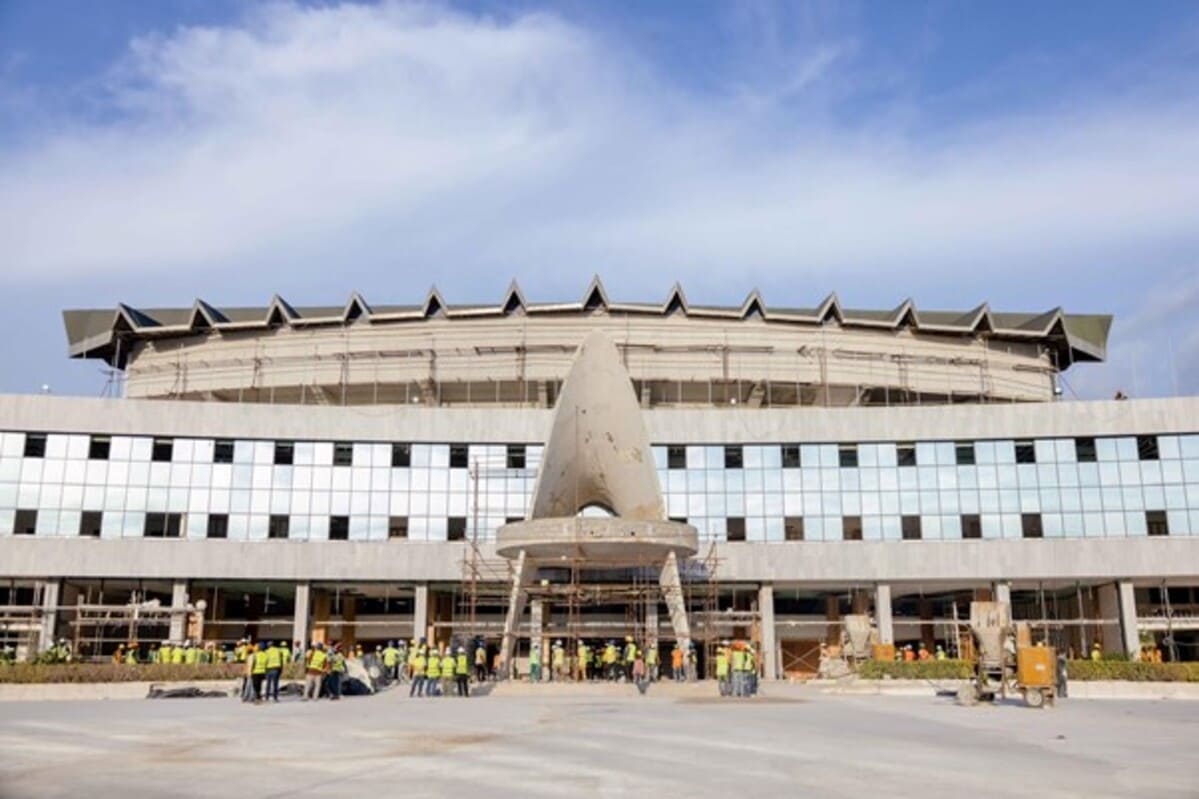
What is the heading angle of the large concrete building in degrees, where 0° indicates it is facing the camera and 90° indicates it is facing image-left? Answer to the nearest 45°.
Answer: approximately 0°

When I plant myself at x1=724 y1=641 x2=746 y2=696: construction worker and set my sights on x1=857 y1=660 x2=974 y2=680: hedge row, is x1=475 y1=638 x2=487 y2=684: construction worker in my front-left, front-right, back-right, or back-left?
back-left

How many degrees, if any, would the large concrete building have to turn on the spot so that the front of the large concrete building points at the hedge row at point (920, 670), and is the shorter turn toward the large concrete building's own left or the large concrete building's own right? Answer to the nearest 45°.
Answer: approximately 45° to the large concrete building's own left

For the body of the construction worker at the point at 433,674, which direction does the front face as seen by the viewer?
away from the camera

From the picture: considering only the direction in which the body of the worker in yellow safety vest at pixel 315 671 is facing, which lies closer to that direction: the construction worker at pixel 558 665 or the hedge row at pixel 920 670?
the construction worker

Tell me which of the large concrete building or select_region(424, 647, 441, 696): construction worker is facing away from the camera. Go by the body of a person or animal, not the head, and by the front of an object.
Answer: the construction worker

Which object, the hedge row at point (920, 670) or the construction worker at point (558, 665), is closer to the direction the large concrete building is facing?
the construction worker

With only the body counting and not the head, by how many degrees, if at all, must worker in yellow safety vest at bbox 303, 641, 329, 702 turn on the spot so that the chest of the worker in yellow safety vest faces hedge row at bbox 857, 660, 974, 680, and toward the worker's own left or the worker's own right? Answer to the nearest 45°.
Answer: approximately 90° to the worker's own right

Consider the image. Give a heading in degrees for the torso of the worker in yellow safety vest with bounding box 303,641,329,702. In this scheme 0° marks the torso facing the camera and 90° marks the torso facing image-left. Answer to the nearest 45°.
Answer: approximately 180°

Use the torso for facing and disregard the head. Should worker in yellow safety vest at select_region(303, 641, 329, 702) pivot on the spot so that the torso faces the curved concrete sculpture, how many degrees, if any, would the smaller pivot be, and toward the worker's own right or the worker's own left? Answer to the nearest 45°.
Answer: approximately 45° to the worker's own right

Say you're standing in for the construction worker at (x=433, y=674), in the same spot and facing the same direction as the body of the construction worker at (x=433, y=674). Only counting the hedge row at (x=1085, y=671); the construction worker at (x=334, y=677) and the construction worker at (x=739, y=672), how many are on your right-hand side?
2

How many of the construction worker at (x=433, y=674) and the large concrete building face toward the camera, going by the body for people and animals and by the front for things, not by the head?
1
